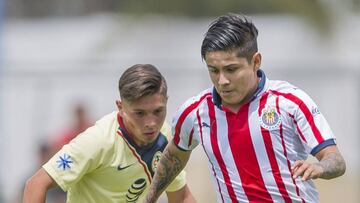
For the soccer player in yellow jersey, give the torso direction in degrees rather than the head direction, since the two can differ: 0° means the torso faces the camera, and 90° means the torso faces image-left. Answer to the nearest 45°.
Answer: approximately 315°

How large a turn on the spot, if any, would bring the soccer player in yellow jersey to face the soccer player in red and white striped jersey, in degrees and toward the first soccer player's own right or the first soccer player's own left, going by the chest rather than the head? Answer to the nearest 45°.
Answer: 0° — they already face them

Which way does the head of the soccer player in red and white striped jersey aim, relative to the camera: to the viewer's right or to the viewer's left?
to the viewer's left
